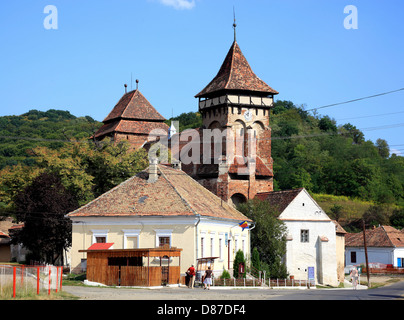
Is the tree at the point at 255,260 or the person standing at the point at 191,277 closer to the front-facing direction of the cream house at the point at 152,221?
the person standing

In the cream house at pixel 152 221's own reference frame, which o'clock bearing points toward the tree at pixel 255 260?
The tree is roughly at 9 o'clock from the cream house.

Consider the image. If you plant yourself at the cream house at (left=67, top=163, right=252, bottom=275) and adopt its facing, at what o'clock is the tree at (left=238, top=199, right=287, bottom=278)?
The tree is roughly at 9 o'clock from the cream house.

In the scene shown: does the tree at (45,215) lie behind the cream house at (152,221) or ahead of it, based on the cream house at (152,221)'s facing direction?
behind

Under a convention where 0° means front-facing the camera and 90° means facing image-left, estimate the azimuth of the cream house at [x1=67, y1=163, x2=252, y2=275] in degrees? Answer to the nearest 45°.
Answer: approximately 315°

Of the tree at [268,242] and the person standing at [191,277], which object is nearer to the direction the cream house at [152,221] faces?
the person standing
